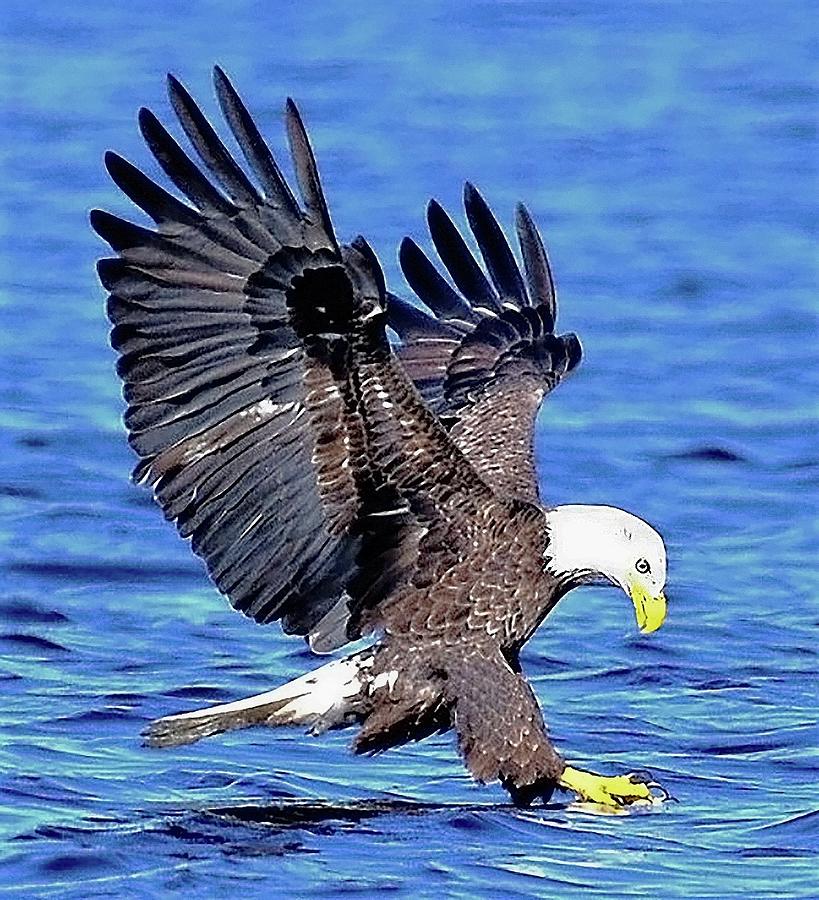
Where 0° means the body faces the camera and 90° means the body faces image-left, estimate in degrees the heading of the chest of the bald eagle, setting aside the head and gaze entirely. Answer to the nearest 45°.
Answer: approximately 270°
